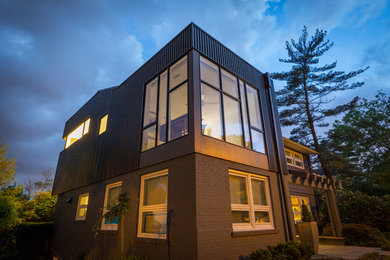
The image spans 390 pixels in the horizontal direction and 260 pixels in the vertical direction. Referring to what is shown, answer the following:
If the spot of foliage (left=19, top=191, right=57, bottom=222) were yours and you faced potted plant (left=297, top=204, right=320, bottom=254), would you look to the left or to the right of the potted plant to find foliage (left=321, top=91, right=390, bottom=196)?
left

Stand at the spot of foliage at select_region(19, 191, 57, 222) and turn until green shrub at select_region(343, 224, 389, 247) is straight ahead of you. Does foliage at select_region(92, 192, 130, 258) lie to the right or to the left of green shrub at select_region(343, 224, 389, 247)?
right

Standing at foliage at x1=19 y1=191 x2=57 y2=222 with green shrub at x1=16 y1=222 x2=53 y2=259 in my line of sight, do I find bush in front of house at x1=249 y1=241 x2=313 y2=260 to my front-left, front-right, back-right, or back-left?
front-left
